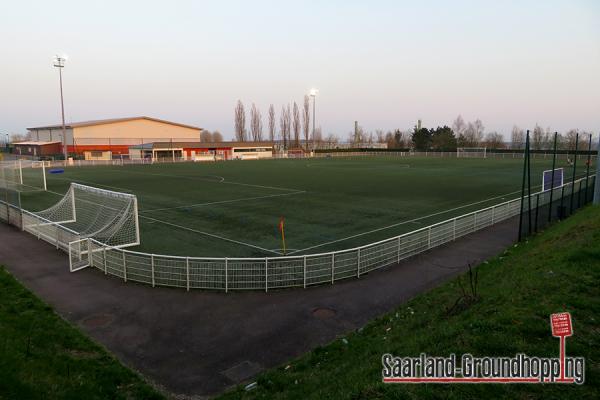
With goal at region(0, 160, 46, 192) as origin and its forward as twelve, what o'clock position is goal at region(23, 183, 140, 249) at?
goal at region(23, 183, 140, 249) is roughly at 4 o'clock from goal at region(0, 160, 46, 192).

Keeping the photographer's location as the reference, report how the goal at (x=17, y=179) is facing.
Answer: facing away from the viewer and to the right of the viewer

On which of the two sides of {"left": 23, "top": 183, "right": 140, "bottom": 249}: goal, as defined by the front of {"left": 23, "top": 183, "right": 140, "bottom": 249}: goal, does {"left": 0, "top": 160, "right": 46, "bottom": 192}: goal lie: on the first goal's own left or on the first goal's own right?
on the first goal's own left

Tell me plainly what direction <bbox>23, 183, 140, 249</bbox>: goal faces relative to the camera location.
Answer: facing away from the viewer and to the right of the viewer
